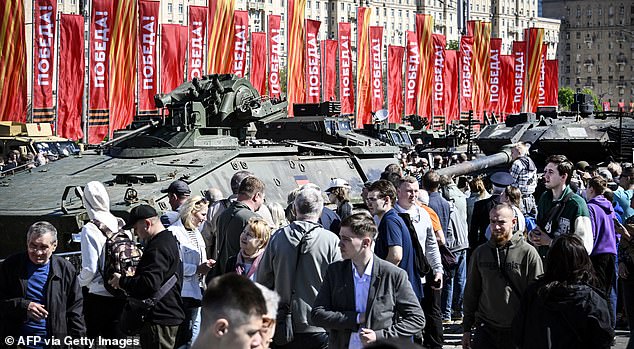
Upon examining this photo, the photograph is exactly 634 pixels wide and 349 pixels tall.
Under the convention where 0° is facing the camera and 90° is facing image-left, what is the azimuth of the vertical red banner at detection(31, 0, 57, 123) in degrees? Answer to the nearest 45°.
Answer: approximately 0°

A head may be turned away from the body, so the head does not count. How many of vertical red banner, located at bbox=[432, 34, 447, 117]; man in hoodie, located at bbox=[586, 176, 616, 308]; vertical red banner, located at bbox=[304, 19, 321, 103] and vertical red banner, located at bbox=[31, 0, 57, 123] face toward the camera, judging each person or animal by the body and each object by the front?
3

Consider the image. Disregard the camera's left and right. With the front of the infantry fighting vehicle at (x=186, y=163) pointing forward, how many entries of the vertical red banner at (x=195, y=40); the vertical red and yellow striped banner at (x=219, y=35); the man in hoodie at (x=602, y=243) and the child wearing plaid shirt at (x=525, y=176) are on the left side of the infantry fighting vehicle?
2

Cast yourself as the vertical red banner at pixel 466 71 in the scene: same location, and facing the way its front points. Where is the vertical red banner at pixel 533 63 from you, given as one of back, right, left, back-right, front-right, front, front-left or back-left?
back-left

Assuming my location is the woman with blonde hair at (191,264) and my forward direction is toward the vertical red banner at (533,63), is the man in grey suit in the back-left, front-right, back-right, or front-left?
back-right

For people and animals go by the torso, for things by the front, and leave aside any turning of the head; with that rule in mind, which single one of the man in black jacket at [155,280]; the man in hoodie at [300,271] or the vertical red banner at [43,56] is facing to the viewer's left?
the man in black jacket

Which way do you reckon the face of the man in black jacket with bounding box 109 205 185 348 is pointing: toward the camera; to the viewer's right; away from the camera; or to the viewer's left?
to the viewer's left

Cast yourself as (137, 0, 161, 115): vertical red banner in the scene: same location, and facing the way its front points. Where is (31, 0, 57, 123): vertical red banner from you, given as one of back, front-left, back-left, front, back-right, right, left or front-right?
front-right

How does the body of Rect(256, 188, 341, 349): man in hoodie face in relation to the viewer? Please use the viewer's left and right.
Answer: facing away from the viewer

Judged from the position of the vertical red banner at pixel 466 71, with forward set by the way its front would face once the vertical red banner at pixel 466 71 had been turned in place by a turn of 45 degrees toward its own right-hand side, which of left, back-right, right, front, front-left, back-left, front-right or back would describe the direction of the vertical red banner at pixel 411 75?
front

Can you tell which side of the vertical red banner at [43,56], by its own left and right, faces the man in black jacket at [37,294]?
front

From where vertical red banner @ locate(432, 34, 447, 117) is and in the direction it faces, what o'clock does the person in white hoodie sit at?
The person in white hoodie is roughly at 12 o'clock from the vertical red banner.

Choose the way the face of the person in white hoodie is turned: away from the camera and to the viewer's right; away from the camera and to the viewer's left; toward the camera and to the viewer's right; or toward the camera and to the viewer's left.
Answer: away from the camera and to the viewer's left

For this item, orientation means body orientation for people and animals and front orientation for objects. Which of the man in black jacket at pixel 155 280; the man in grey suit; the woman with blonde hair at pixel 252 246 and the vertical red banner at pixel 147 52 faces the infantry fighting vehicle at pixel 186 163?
the vertical red banner
